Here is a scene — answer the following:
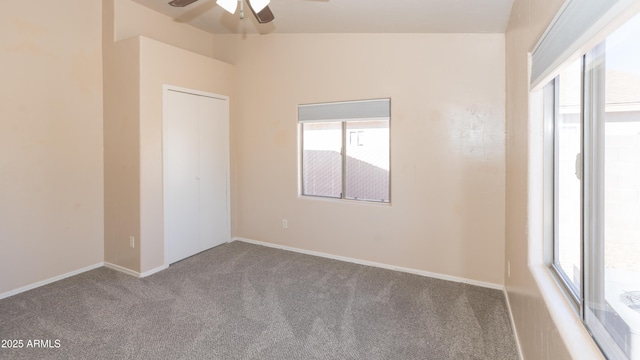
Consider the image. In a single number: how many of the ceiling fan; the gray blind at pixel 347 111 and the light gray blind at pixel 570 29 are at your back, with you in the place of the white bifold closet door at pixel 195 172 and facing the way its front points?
0

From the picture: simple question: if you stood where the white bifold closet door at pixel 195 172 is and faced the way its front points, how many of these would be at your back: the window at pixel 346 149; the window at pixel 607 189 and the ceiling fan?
0

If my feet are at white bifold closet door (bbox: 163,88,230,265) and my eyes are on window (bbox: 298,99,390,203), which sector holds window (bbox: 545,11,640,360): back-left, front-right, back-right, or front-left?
front-right

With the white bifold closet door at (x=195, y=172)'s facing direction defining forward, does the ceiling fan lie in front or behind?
in front

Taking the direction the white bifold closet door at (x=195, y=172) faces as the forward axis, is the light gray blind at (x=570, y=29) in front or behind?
in front

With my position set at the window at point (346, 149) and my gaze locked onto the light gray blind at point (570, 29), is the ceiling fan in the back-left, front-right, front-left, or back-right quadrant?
front-right

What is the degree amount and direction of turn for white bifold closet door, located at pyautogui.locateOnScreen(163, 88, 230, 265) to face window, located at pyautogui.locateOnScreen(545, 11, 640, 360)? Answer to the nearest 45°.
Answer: approximately 45° to its right

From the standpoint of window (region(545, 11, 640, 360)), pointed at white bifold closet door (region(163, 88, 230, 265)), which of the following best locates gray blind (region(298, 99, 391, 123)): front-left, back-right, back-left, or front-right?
front-right

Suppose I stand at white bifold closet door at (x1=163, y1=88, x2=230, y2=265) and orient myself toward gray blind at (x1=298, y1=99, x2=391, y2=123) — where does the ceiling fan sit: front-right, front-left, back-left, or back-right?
front-right

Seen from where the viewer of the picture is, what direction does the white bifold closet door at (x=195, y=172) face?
facing the viewer and to the right of the viewer

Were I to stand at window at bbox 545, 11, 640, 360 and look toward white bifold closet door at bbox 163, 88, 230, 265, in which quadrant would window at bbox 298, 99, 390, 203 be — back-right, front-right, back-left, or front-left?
front-right

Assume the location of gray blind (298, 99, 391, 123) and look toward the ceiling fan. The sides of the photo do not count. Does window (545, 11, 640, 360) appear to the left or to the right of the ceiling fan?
left
